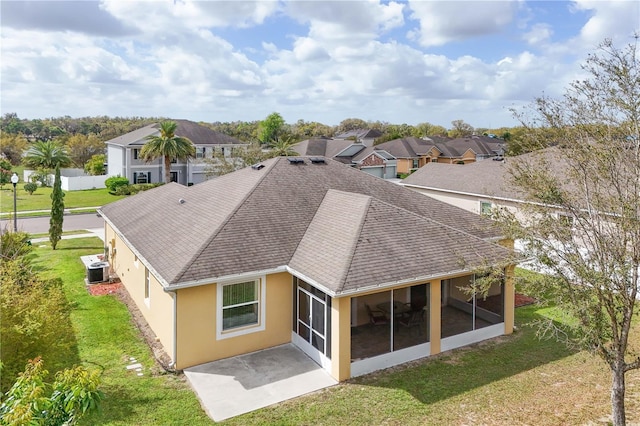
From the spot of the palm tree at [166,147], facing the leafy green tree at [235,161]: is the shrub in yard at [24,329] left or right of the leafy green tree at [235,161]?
right

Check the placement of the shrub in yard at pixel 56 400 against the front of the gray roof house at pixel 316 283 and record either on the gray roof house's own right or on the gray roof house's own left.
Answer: on the gray roof house's own left

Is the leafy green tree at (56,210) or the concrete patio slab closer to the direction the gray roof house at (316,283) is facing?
the leafy green tree

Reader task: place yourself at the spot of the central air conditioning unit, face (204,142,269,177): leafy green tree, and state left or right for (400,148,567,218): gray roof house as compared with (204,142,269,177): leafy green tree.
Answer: right

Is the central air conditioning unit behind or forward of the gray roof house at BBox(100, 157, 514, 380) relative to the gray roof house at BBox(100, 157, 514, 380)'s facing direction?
forward

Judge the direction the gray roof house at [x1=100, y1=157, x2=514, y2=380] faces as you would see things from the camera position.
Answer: facing away from the viewer and to the left of the viewer

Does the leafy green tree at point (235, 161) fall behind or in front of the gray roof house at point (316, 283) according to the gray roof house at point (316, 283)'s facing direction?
in front
